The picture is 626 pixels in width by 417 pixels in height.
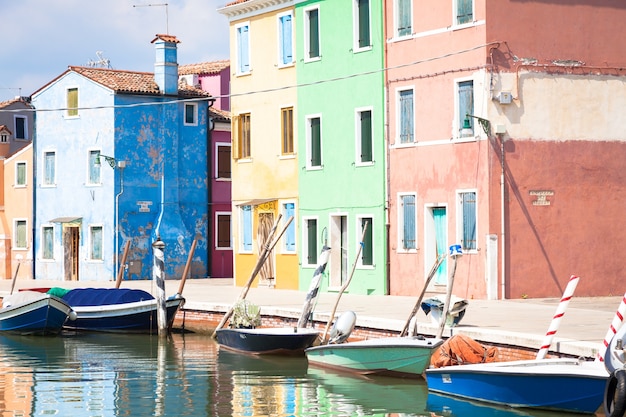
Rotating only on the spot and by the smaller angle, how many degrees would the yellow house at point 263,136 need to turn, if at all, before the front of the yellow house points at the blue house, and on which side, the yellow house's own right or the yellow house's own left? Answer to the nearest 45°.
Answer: approximately 90° to the yellow house's own right

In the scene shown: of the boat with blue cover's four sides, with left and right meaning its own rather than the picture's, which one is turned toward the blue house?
left

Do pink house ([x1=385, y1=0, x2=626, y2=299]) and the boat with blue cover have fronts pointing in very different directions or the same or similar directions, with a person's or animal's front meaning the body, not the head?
very different directions

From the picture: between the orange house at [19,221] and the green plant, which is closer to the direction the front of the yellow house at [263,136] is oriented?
the green plant

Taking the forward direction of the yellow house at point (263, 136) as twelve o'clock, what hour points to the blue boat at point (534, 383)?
The blue boat is roughly at 10 o'clock from the yellow house.

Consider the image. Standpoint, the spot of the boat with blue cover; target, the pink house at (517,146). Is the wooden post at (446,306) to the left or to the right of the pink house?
right

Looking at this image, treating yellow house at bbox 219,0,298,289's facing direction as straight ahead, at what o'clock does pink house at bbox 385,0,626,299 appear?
The pink house is roughly at 9 o'clock from the yellow house.
